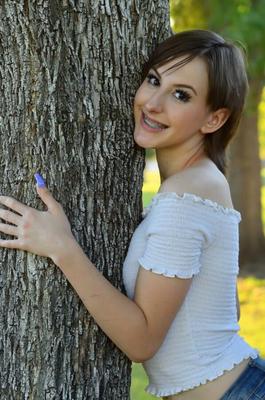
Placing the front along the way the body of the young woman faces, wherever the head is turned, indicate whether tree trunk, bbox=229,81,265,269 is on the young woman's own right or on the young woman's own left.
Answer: on the young woman's own right

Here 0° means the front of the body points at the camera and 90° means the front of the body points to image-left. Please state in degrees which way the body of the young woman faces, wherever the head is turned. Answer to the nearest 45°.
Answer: approximately 90°
